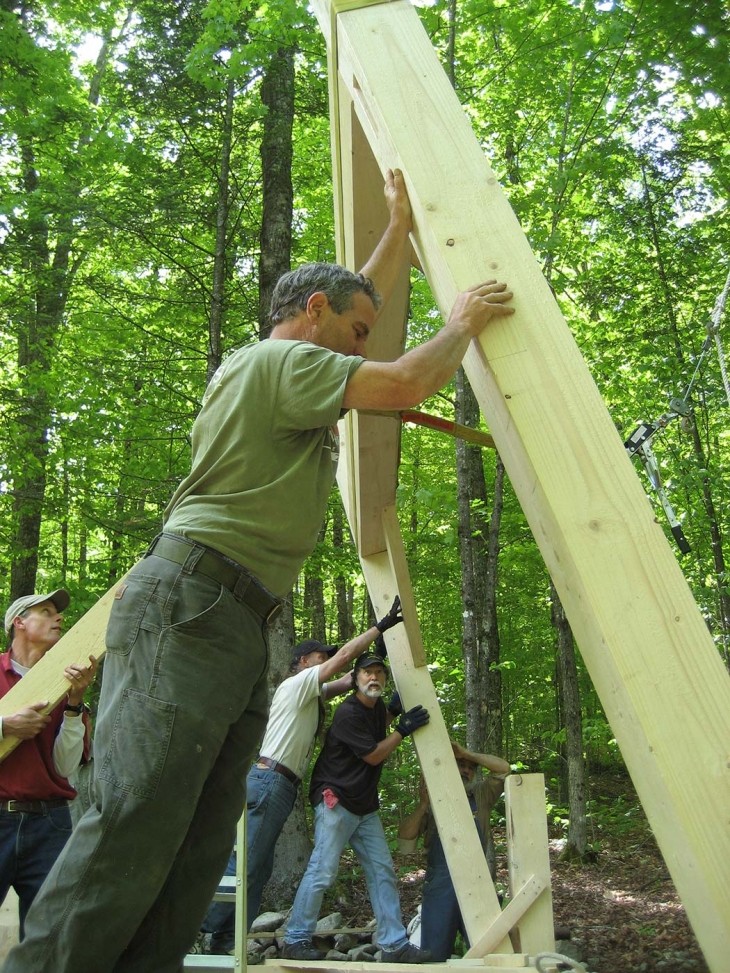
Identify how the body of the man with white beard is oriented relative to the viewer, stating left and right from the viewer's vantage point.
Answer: facing the viewer and to the right of the viewer

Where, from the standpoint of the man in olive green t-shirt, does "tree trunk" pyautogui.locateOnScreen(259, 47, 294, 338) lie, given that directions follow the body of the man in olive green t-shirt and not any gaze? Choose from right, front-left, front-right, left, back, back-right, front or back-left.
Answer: left

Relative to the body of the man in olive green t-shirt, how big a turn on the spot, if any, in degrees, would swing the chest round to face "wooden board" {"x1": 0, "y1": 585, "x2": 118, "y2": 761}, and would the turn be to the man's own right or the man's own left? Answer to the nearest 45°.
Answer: approximately 135° to the man's own left

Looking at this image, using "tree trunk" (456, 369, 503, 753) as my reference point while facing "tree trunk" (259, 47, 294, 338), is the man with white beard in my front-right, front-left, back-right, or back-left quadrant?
front-left

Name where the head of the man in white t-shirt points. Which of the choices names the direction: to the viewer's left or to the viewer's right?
to the viewer's right

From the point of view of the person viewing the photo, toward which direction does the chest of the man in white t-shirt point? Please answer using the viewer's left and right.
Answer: facing to the right of the viewer

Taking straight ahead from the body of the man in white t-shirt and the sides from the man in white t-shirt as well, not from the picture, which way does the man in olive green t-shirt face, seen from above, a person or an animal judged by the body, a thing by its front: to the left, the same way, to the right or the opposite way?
the same way

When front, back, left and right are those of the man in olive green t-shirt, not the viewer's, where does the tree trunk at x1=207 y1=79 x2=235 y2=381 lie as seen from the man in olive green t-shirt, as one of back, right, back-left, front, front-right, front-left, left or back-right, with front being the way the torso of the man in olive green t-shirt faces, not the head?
left

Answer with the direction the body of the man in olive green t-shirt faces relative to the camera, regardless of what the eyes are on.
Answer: to the viewer's right

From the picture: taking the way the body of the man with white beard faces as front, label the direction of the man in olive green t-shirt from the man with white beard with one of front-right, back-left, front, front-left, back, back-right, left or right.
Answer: front-right

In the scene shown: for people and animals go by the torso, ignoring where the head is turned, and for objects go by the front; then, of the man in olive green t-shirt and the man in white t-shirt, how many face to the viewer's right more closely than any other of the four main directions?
2

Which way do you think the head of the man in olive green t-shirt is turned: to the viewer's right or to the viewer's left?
to the viewer's right

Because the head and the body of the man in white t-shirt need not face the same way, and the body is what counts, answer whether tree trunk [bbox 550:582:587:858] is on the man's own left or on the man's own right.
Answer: on the man's own left
